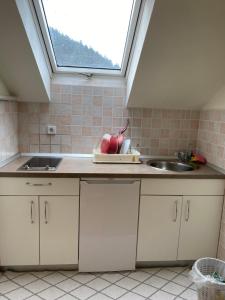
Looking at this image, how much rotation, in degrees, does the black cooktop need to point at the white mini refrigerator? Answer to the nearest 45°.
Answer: approximately 45° to its left

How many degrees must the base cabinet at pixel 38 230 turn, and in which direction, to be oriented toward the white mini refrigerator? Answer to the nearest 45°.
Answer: approximately 90° to its left

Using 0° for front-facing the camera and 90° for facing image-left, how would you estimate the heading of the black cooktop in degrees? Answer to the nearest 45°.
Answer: approximately 0°

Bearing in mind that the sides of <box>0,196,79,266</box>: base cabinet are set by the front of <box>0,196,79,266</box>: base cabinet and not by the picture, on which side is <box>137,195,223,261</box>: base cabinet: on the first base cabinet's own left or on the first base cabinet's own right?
on the first base cabinet's own left

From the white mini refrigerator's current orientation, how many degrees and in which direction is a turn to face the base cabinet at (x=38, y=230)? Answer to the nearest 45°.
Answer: approximately 90° to its right

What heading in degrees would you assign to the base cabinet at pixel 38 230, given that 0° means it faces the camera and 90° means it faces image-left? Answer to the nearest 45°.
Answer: approximately 0°

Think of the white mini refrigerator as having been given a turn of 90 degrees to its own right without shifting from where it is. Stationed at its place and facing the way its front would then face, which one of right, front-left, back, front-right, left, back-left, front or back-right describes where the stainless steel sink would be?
back-right
